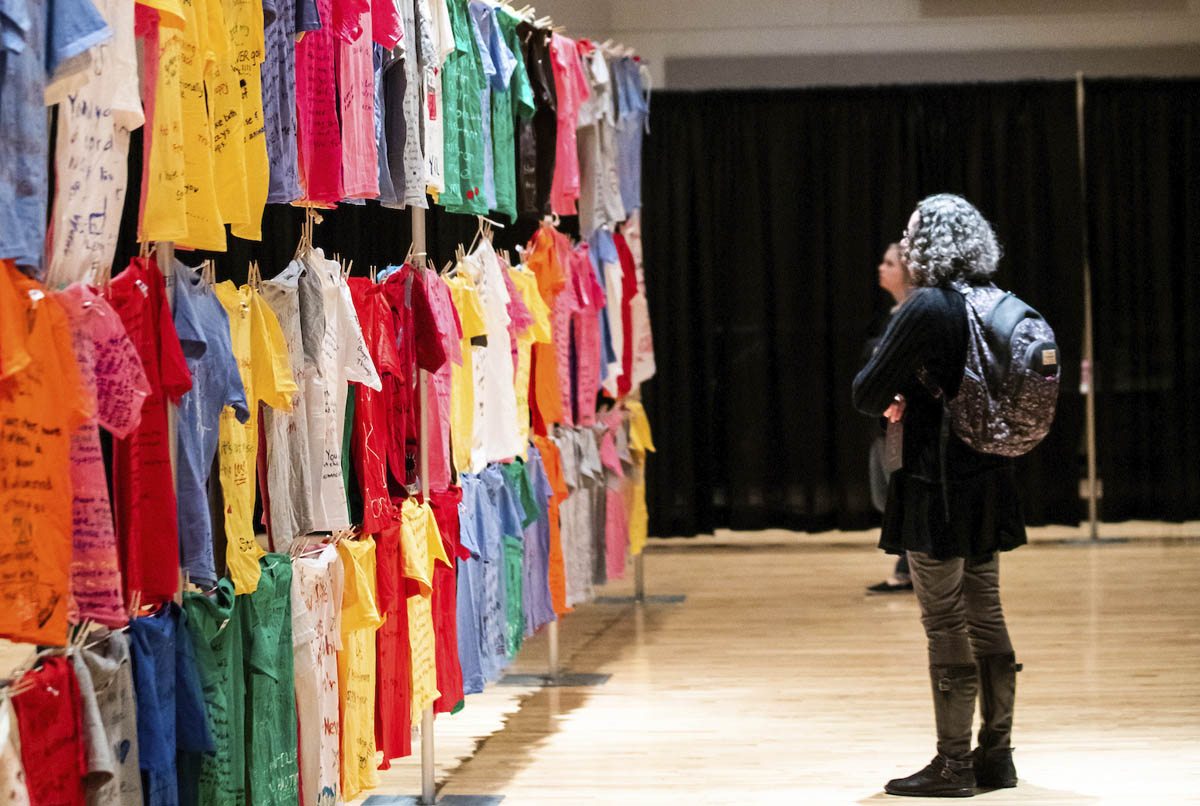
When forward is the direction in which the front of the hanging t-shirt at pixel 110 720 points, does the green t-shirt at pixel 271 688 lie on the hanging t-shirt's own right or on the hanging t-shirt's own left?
on the hanging t-shirt's own left

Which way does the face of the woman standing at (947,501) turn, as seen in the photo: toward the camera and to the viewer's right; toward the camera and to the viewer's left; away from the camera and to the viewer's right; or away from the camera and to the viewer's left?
away from the camera and to the viewer's left

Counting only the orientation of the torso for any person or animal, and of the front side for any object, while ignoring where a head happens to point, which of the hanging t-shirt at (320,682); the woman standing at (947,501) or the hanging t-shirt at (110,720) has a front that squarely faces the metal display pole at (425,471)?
the woman standing

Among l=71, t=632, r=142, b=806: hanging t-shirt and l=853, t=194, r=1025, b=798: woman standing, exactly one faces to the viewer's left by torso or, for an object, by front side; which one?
the woman standing

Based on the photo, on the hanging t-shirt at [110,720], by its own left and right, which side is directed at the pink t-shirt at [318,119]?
left

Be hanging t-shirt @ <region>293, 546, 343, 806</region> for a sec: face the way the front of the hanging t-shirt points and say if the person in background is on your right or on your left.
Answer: on your left

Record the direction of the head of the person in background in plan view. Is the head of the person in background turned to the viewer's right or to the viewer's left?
to the viewer's left

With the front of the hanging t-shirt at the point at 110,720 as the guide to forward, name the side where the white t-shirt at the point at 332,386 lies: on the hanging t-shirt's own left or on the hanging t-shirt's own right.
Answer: on the hanging t-shirt's own left

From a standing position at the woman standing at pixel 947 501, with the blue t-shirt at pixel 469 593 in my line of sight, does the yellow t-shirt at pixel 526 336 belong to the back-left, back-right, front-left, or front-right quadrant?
front-right

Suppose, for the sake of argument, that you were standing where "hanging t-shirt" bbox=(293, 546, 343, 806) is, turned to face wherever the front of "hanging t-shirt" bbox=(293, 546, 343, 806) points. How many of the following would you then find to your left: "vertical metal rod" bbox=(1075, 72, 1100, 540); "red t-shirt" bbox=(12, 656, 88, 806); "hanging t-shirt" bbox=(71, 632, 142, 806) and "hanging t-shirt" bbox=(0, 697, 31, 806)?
1

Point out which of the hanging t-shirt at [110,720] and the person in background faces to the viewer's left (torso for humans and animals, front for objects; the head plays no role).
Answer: the person in background

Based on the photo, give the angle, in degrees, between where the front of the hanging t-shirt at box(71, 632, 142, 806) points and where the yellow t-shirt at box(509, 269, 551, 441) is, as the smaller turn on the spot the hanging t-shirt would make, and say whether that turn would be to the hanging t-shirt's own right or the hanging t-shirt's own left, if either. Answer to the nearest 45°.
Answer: approximately 90° to the hanging t-shirt's own left

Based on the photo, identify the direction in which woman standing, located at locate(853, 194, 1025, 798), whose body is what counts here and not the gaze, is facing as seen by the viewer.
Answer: to the viewer's left

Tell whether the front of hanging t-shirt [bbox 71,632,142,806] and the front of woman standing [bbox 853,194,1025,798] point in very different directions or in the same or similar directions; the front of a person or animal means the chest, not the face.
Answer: very different directions

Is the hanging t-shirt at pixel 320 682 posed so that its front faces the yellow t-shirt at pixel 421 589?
no

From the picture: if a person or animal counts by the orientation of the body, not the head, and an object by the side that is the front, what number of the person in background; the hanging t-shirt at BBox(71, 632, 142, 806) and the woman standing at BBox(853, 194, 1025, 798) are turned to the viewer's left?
2

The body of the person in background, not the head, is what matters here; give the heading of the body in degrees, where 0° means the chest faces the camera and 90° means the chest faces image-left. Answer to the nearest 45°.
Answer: approximately 90°

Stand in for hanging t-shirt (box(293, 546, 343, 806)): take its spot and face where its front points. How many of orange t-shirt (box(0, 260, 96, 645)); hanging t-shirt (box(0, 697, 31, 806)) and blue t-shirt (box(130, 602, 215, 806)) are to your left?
0
